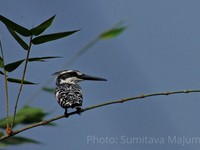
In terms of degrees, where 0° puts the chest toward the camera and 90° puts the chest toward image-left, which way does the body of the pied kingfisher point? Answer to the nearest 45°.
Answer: approximately 225°

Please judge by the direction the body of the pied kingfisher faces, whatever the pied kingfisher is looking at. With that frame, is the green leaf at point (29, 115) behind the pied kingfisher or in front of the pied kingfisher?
behind
